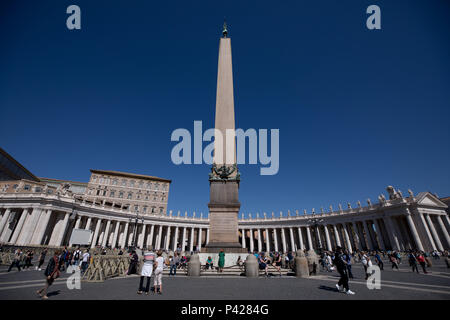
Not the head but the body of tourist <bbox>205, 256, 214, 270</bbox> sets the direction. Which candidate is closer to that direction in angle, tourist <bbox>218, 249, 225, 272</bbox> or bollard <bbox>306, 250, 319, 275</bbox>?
the tourist

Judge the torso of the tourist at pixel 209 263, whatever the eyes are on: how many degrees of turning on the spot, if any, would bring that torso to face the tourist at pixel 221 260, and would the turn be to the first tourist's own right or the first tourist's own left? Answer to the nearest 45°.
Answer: approximately 45° to the first tourist's own left

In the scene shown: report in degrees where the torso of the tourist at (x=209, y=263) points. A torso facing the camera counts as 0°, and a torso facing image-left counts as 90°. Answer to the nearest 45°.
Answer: approximately 0°

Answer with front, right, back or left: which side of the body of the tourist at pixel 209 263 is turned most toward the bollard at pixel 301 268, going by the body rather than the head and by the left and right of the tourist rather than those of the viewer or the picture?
left

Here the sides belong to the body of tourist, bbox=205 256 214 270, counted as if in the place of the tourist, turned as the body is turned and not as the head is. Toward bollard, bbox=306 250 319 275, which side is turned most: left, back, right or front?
left
